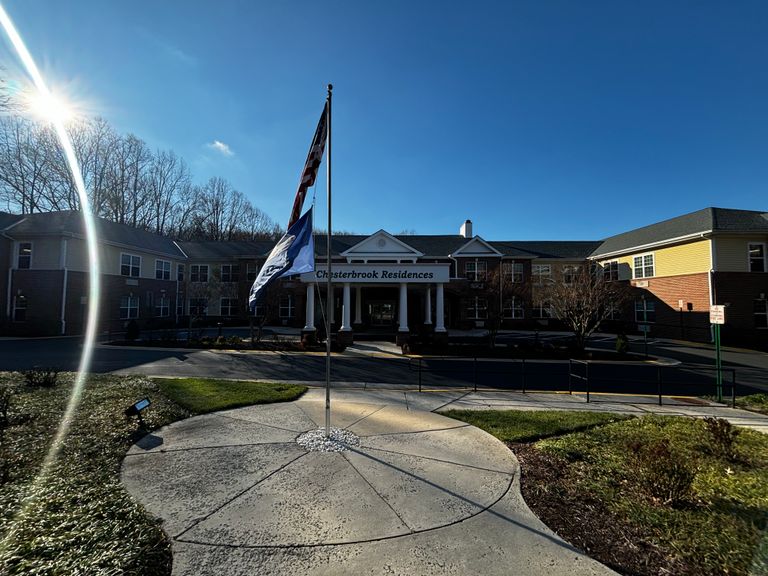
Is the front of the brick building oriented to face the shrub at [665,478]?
yes

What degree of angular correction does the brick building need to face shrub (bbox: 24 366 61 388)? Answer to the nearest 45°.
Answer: approximately 45° to its right

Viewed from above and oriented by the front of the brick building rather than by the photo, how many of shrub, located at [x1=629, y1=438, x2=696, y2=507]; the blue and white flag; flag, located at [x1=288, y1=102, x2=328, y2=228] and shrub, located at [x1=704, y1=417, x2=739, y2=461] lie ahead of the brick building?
4

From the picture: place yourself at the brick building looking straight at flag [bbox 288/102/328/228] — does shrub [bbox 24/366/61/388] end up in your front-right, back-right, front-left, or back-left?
front-right

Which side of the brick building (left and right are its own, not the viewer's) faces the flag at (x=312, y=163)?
front

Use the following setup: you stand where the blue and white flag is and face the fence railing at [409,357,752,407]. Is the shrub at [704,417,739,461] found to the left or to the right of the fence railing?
right

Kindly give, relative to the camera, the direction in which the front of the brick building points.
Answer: facing the viewer

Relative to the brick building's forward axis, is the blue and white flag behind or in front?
in front

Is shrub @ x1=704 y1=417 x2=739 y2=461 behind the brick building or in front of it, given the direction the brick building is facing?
in front

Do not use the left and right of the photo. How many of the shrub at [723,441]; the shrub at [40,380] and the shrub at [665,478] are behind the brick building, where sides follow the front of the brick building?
0

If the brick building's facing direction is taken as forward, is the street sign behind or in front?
in front
